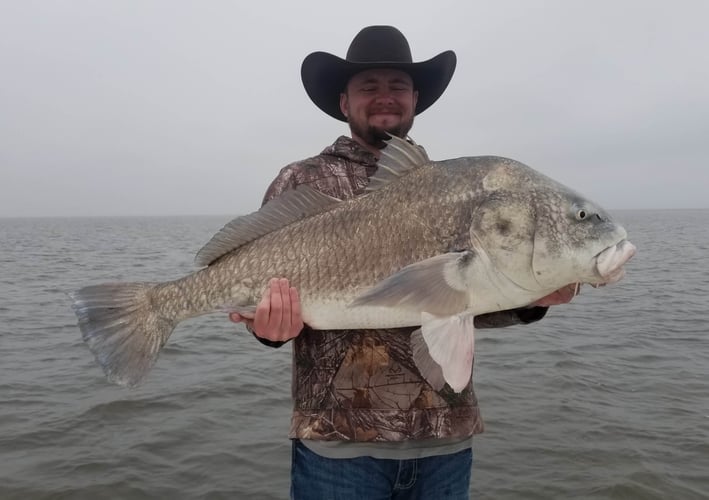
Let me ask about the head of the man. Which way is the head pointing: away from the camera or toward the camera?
toward the camera

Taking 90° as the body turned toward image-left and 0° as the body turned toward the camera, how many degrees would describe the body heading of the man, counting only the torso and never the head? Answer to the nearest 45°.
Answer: approximately 0°
